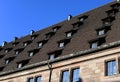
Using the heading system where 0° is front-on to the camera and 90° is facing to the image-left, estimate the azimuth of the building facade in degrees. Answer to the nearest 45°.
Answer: approximately 45°
